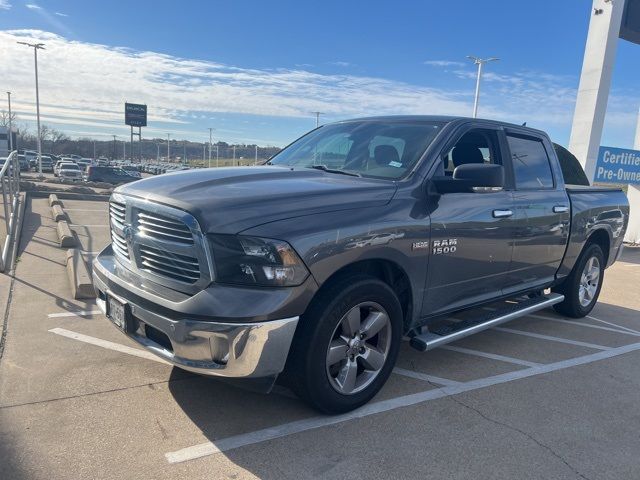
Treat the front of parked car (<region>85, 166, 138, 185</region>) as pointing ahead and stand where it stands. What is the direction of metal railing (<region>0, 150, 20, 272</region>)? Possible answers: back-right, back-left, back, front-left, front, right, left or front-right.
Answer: right

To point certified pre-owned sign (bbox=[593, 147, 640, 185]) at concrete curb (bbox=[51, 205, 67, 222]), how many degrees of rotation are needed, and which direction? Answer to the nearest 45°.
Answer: approximately 45° to its right

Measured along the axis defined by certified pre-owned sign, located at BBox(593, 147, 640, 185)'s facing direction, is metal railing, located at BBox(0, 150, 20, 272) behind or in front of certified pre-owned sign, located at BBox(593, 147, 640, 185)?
in front

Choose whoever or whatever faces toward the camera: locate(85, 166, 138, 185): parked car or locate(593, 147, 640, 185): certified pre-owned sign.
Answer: the certified pre-owned sign

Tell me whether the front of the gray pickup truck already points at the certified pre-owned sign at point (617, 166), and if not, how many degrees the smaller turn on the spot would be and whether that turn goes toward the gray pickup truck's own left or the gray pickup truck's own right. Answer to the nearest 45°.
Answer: approximately 180°

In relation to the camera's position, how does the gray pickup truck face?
facing the viewer and to the left of the viewer

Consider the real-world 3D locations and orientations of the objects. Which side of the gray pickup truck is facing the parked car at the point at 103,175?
right

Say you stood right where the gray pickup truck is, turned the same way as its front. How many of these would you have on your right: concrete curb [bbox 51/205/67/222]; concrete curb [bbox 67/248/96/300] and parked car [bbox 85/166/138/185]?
3

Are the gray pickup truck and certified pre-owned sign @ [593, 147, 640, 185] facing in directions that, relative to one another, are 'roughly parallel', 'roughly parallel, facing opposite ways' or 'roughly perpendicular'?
roughly parallel

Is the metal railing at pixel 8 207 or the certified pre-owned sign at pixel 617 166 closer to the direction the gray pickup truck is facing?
the metal railing

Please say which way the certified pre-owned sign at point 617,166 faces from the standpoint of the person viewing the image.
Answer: facing the viewer

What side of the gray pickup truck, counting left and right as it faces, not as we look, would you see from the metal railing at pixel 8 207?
right
